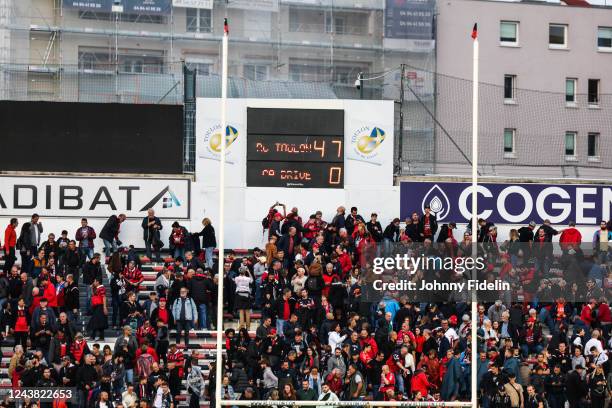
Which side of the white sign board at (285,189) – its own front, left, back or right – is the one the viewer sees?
front

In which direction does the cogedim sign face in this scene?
toward the camera

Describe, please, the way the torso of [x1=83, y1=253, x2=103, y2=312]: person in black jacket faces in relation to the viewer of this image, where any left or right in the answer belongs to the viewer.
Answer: facing the viewer and to the right of the viewer

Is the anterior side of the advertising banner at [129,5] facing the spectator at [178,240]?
yes

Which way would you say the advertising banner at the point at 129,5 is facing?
toward the camera

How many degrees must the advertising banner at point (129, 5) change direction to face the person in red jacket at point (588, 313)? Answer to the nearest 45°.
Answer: approximately 45° to its left

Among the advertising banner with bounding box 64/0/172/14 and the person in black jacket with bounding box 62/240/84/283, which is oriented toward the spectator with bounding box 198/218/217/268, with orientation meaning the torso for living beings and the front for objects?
the advertising banner

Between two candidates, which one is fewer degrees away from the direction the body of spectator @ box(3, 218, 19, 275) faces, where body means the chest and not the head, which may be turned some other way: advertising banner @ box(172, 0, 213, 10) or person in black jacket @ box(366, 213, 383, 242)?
the person in black jacket

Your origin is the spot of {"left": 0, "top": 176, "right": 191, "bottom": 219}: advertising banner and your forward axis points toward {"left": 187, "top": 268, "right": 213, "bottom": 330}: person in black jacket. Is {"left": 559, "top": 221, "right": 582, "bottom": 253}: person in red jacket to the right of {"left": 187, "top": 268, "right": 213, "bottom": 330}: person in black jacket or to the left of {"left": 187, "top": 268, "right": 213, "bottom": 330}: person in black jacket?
left

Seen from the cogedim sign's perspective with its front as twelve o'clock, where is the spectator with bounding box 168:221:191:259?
The spectator is roughly at 2 o'clock from the cogedim sign.
